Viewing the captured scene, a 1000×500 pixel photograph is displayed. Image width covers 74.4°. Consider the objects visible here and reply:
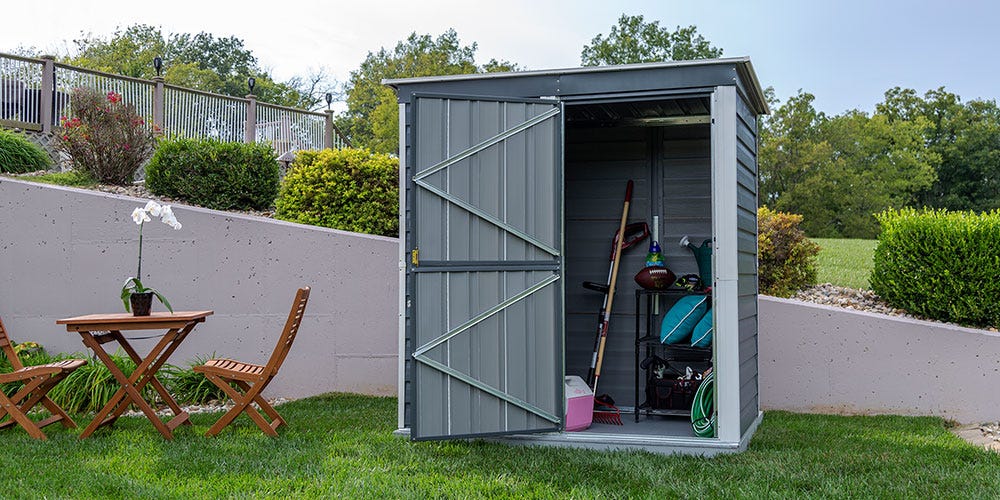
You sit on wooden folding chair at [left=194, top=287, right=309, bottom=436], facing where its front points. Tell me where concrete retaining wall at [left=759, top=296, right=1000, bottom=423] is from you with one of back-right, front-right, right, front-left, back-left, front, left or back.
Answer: back

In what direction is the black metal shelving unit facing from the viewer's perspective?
toward the camera

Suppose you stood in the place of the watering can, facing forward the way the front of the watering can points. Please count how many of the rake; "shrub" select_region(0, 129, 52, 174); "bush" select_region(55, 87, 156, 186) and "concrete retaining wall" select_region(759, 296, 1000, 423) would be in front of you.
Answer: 3

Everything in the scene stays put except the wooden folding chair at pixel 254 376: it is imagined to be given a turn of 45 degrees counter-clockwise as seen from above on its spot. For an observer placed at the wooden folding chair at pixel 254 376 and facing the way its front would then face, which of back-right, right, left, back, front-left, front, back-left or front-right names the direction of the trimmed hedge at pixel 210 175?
back-right

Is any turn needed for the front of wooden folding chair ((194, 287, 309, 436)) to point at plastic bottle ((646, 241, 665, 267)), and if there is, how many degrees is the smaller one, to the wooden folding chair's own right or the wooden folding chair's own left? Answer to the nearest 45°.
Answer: approximately 180°

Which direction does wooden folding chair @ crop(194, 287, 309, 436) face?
to the viewer's left

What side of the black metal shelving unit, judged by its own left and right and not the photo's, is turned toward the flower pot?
right

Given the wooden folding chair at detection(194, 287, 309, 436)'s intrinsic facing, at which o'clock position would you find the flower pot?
The flower pot is roughly at 1 o'clock from the wooden folding chair.

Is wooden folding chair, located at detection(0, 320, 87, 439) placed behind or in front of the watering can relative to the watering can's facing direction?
in front

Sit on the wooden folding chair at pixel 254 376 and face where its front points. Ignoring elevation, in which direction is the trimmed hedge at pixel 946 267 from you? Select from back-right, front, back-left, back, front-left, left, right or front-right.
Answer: back

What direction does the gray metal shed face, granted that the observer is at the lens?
facing the viewer

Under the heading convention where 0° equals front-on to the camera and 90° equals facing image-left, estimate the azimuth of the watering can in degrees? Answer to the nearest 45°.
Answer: approximately 90°

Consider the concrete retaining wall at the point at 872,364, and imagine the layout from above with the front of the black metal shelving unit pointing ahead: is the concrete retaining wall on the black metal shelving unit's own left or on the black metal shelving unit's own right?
on the black metal shelving unit's own left
